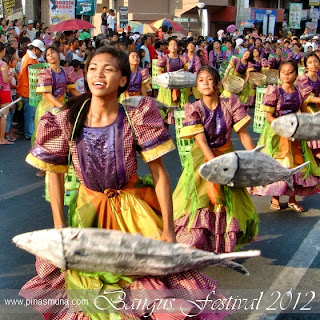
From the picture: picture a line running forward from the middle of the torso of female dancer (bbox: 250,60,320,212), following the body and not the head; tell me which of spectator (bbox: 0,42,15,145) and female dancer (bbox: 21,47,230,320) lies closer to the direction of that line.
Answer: the female dancer

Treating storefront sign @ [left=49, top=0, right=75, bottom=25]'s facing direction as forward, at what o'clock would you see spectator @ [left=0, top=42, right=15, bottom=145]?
The spectator is roughly at 12 o'clock from the storefront sign.

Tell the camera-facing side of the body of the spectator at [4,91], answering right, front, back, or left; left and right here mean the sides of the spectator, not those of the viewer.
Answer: right

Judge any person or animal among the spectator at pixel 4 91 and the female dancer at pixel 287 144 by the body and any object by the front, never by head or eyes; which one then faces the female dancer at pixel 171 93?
the spectator

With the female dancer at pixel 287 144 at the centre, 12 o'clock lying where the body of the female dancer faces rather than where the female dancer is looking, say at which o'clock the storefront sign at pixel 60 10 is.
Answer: The storefront sign is roughly at 5 o'clock from the female dancer.

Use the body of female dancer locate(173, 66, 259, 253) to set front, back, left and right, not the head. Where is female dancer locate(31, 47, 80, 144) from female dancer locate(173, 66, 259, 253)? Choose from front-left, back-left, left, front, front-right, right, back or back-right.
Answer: back-right
